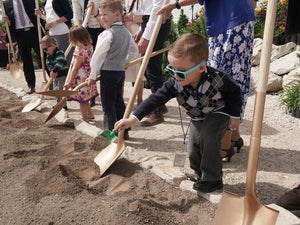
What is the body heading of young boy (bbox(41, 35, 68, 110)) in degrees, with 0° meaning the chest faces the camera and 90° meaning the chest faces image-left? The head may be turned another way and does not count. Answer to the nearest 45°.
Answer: approximately 45°

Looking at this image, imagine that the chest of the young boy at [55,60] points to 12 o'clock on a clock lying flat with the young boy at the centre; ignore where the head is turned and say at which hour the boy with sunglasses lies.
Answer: The boy with sunglasses is roughly at 10 o'clock from the young boy.

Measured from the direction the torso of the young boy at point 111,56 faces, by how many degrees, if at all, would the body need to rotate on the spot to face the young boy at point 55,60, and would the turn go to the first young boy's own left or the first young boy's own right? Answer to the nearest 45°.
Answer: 0° — they already face them

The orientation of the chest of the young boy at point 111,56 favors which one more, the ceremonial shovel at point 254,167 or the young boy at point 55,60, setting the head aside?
the young boy

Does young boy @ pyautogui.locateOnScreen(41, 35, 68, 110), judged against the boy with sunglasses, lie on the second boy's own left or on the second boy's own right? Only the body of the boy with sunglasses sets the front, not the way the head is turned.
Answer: on the second boy's own right

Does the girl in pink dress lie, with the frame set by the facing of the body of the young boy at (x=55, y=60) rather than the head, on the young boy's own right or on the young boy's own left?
on the young boy's own left

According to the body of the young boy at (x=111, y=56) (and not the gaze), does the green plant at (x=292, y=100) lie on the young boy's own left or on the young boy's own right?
on the young boy's own right

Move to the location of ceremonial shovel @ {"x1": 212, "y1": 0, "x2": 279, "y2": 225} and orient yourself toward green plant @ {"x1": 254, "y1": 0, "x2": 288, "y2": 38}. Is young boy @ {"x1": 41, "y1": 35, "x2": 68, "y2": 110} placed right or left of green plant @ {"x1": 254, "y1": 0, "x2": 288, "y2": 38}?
left

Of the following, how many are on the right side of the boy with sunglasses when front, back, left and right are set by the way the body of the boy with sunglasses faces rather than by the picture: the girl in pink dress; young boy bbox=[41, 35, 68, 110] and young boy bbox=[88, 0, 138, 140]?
3

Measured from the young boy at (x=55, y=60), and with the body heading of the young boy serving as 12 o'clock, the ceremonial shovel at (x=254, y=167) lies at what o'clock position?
The ceremonial shovel is roughly at 10 o'clock from the young boy.

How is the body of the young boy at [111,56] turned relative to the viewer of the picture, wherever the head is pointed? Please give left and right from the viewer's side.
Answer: facing away from the viewer and to the left of the viewer
